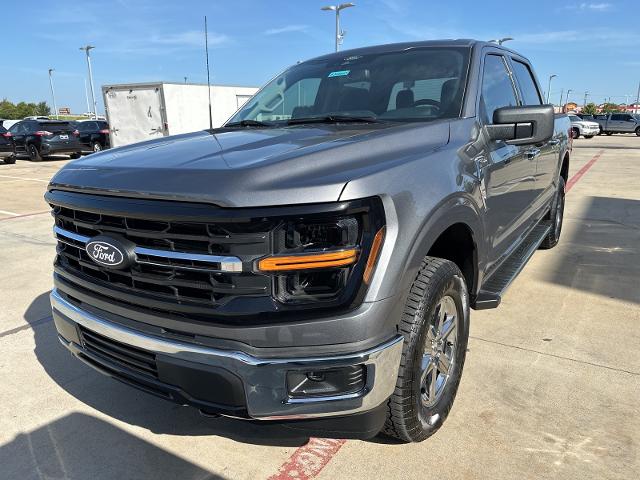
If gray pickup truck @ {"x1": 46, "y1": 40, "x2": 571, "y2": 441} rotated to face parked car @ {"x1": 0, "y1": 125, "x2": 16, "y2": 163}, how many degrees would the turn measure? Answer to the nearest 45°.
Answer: approximately 90° to its right

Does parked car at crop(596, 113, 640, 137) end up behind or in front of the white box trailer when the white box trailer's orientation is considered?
in front

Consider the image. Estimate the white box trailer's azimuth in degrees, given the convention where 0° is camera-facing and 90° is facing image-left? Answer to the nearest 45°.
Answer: approximately 225°

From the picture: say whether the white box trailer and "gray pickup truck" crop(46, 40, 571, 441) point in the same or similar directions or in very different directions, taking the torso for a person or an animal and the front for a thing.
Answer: very different directions

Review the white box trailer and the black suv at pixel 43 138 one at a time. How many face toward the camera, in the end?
0

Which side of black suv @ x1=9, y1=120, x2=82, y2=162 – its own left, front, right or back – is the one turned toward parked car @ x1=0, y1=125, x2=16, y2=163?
left

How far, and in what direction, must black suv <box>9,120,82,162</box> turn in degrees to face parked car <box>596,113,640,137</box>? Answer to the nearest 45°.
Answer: approximately 135° to its right

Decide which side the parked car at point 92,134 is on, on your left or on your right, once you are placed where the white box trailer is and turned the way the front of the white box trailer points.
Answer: on your left

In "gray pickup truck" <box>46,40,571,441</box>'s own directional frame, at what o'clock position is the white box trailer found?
The white box trailer is roughly at 4 o'clock from the gray pickup truck.

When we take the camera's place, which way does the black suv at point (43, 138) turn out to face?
facing away from the viewer and to the left of the viewer
